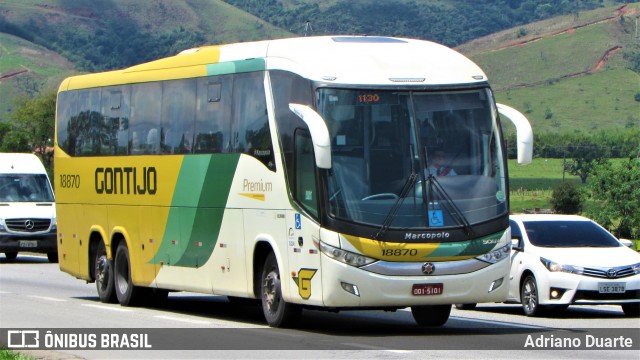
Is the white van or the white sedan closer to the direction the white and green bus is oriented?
the white sedan

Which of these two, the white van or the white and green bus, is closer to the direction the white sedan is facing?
the white and green bus

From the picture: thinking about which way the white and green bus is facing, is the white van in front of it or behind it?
behind

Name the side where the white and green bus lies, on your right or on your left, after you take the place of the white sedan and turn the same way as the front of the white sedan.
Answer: on your right

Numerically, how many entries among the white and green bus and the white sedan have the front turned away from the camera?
0

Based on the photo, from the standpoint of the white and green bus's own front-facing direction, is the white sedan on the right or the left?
on its left
